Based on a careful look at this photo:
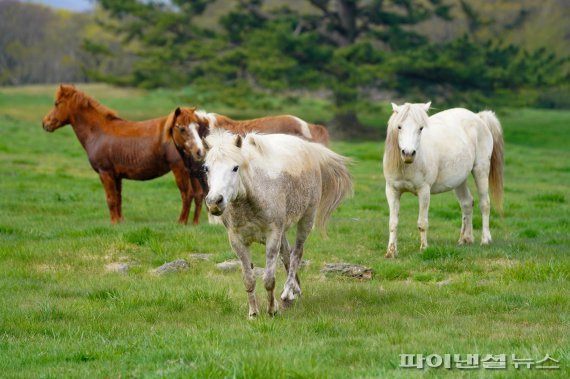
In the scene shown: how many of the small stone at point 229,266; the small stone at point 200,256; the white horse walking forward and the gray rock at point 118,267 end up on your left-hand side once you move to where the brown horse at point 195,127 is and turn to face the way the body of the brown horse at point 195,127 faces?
4

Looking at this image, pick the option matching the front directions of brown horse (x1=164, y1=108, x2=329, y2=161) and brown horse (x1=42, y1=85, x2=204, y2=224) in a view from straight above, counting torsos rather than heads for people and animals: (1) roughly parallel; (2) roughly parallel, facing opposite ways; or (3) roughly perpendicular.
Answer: roughly parallel

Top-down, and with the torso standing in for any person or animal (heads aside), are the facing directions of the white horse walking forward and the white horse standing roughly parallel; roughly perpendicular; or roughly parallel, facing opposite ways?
roughly parallel

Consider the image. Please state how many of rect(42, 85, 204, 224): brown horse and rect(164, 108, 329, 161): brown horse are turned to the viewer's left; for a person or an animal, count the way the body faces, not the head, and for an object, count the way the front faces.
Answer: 2

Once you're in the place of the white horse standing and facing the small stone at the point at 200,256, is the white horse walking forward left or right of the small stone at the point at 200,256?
left

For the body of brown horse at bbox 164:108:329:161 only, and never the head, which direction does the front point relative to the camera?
to the viewer's left

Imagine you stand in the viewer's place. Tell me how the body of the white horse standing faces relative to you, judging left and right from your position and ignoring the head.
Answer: facing the viewer and to the left of the viewer

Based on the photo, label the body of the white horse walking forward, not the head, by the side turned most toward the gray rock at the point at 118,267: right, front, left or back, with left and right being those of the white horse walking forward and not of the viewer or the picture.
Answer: right

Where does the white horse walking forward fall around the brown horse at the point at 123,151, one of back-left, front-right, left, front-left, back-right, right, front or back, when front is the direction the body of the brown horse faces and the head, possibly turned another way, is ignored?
left

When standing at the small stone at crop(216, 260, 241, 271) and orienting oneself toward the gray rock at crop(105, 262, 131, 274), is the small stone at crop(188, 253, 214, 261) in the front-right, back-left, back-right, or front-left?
front-right

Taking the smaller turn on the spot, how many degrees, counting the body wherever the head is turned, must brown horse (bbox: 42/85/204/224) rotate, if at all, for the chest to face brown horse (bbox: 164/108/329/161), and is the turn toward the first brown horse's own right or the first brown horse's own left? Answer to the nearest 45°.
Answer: approximately 135° to the first brown horse's own left

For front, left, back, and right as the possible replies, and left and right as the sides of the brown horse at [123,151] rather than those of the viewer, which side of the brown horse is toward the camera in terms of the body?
left

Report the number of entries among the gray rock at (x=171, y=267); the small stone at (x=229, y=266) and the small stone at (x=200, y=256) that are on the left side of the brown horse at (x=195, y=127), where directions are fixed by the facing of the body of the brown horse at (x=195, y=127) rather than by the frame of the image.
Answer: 3
